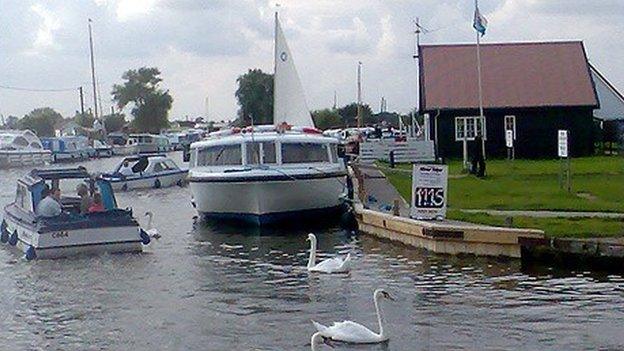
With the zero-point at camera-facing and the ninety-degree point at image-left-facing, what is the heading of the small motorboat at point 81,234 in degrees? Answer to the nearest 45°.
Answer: approximately 135°

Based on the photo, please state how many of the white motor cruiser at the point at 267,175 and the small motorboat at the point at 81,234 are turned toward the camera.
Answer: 1

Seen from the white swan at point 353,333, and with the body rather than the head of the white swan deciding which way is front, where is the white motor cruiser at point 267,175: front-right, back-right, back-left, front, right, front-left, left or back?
left

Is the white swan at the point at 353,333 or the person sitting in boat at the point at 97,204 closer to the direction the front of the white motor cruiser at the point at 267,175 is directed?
the white swan

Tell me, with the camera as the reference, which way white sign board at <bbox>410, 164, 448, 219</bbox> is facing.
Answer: facing the viewer

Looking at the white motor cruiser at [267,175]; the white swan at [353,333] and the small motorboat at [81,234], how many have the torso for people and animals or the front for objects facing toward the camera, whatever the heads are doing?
1

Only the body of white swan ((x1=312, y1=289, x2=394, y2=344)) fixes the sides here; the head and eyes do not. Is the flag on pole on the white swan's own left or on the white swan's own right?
on the white swan's own left

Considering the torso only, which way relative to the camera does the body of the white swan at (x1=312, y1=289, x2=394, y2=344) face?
to the viewer's right

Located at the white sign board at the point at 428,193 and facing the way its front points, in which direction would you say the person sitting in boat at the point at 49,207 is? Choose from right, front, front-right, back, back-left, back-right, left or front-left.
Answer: right

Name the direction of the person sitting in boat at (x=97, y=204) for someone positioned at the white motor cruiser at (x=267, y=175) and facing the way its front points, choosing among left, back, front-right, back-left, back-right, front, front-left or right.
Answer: front-right

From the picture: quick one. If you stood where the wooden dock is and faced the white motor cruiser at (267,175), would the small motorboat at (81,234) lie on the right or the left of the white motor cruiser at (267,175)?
left
